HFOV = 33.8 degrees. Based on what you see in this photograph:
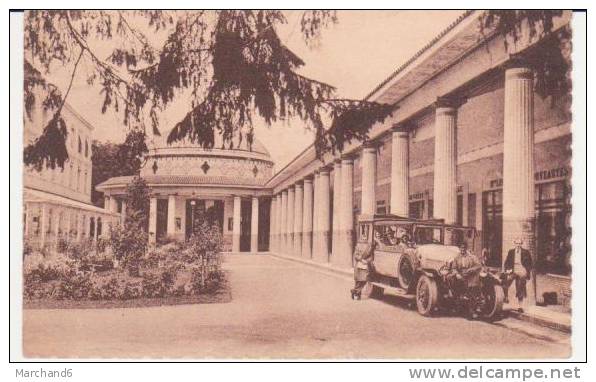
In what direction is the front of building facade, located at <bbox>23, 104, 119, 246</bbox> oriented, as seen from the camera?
facing the viewer and to the right of the viewer

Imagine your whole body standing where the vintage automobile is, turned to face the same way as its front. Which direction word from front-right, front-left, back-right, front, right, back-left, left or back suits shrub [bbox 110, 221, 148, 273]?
back-right

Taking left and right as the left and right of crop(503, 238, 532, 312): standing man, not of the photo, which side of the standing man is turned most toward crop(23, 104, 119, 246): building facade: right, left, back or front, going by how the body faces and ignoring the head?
right

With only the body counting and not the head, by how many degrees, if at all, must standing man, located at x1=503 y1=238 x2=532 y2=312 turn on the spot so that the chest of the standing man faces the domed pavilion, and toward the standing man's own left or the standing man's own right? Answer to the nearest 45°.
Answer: approximately 90° to the standing man's own right

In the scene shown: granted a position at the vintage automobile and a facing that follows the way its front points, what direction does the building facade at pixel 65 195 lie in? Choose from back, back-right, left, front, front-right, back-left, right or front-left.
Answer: back-right

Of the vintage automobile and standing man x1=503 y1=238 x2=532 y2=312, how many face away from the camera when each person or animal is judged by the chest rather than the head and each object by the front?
0

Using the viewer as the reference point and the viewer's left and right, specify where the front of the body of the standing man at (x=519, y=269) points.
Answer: facing the viewer

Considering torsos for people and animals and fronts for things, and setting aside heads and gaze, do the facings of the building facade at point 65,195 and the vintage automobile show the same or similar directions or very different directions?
same or similar directions

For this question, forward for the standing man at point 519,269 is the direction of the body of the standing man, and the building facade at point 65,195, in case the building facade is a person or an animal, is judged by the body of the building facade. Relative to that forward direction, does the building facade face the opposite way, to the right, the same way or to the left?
to the left
